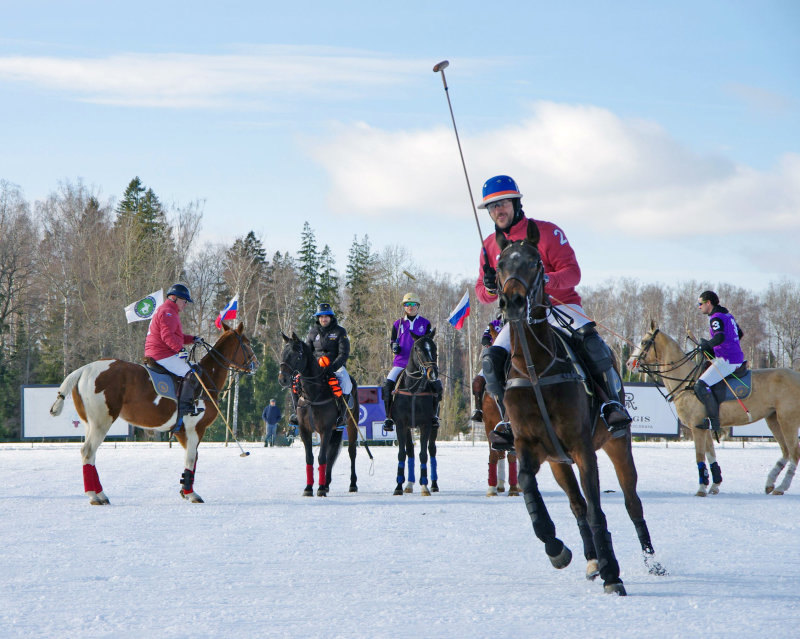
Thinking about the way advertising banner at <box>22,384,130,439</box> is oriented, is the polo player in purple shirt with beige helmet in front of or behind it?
in front

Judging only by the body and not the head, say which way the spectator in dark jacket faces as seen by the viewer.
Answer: toward the camera

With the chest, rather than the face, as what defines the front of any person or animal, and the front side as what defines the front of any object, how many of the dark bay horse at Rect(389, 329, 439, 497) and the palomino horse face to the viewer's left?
1

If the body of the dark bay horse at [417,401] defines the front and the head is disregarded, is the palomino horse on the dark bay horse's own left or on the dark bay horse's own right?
on the dark bay horse's own left

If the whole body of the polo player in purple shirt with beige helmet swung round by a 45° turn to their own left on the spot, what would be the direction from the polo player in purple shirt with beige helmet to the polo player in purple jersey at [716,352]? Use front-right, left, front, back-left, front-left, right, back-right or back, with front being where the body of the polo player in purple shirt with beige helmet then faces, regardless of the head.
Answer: front-left

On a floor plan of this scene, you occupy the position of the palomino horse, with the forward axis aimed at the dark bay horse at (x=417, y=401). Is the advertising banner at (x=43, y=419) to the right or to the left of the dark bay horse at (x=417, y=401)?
right

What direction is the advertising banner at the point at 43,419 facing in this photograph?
toward the camera

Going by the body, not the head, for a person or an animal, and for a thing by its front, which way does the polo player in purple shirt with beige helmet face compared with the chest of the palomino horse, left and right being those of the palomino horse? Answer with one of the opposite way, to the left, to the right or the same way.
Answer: to the left

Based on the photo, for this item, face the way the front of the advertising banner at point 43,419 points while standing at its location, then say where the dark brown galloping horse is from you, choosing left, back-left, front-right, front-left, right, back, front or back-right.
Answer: front

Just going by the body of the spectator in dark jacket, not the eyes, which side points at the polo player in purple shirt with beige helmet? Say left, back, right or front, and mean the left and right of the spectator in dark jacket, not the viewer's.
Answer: front

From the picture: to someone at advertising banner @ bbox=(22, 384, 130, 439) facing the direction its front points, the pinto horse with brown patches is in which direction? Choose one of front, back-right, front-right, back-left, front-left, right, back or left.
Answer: front

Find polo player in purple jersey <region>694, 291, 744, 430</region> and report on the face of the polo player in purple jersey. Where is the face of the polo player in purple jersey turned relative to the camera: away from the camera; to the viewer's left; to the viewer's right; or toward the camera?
to the viewer's left

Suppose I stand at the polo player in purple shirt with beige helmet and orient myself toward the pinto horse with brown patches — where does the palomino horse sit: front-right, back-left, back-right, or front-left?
back-left

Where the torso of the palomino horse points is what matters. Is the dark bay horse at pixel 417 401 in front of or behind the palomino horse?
in front

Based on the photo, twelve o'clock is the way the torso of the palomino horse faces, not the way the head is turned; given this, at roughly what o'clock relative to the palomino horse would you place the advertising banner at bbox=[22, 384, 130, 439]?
The advertising banner is roughly at 1 o'clock from the palomino horse.

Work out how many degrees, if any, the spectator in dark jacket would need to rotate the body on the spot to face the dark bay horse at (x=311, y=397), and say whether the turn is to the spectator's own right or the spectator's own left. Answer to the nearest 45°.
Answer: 0° — they already face it

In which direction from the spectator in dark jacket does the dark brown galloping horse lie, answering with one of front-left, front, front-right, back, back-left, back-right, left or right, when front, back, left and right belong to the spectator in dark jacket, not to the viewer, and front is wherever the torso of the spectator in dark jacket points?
front

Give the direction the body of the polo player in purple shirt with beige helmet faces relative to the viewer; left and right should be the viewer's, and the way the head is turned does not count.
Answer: facing the viewer

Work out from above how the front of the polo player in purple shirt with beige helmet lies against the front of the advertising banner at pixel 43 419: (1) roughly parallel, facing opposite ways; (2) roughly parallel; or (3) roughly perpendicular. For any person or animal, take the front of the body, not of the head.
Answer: roughly parallel

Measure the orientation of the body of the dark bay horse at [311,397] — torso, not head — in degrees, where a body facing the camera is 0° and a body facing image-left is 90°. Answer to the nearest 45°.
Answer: approximately 45°
